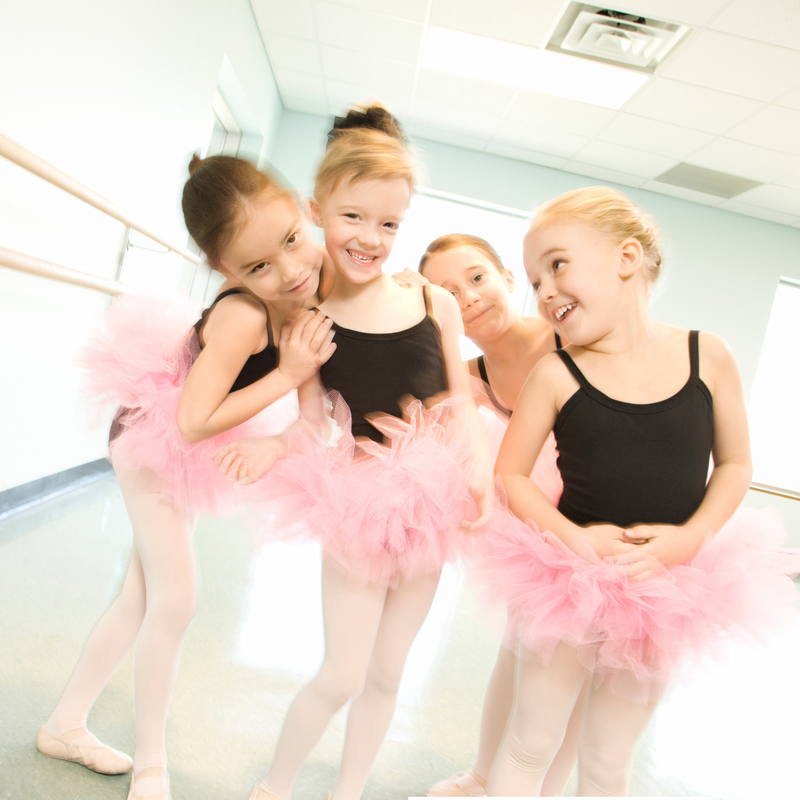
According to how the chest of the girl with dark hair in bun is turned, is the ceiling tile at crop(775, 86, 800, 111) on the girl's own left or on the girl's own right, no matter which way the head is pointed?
on the girl's own left

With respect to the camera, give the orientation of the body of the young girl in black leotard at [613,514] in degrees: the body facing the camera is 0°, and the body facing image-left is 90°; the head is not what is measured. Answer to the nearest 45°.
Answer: approximately 0°

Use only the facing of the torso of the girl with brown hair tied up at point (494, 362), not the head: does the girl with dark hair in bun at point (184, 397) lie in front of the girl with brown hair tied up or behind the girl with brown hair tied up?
in front

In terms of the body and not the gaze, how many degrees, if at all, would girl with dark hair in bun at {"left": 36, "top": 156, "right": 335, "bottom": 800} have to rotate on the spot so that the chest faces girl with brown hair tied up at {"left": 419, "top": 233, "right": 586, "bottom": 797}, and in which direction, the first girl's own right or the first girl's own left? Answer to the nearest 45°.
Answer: approximately 45° to the first girl's own left

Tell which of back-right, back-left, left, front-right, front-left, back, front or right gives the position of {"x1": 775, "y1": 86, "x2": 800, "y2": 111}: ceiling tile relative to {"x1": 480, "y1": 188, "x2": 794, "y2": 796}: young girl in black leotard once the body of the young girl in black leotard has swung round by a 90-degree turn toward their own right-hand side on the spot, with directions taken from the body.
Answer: right
